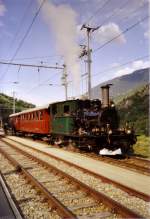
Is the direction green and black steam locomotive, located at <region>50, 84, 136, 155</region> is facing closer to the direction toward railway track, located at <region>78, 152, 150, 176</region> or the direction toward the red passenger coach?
the railway track

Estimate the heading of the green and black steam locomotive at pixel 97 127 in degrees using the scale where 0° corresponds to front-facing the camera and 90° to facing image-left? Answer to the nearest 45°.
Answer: approximately 315°

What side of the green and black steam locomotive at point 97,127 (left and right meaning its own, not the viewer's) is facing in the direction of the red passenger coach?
back

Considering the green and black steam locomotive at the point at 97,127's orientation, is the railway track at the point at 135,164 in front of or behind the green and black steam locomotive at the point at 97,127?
in front
